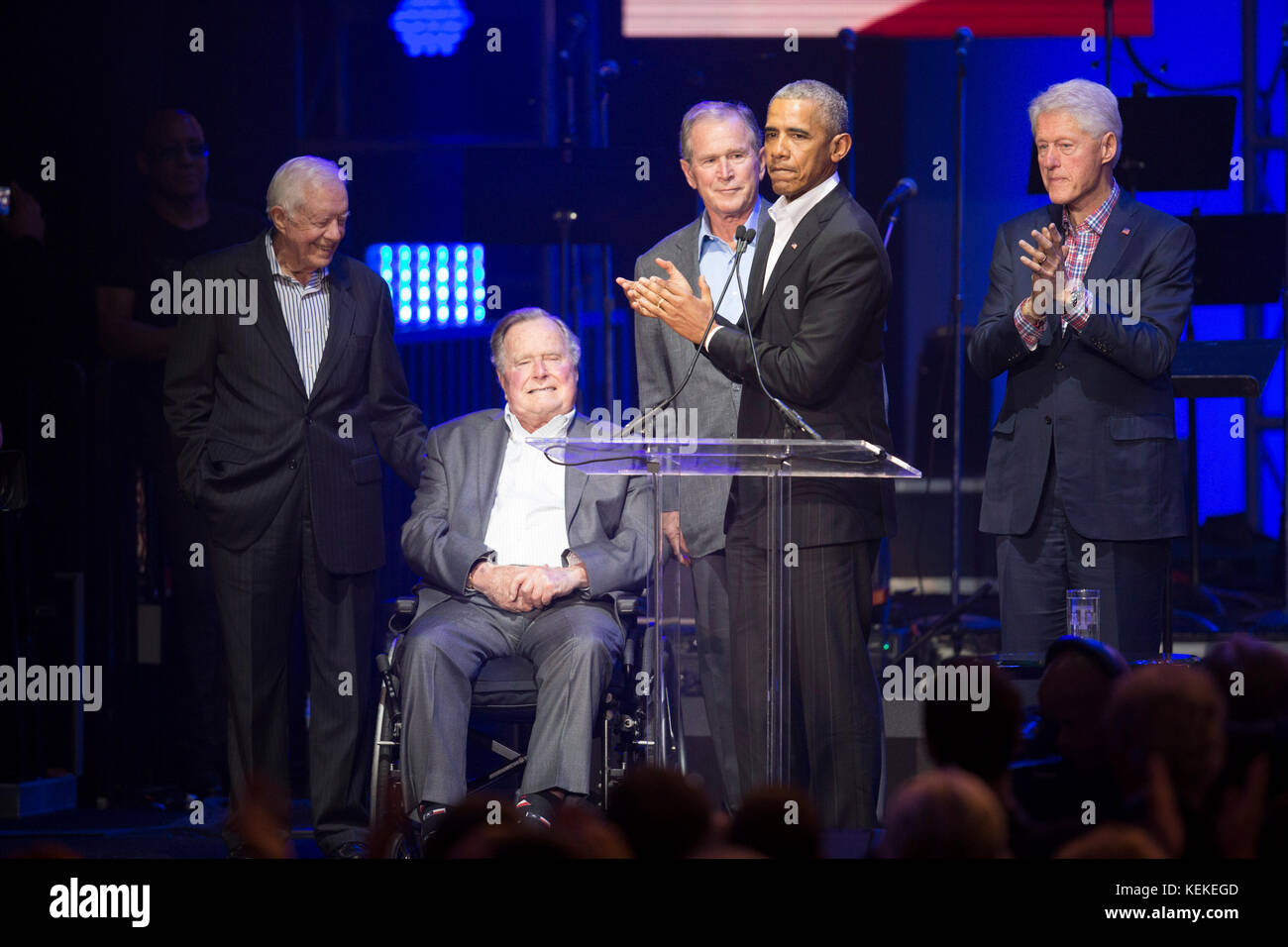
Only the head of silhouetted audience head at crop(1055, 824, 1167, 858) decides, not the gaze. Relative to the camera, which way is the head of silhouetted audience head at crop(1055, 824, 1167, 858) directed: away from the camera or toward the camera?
away from the camera

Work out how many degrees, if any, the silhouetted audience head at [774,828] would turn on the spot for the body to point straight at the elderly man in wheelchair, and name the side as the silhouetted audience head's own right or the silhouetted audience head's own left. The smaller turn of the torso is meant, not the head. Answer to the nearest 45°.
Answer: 0° — they already face them

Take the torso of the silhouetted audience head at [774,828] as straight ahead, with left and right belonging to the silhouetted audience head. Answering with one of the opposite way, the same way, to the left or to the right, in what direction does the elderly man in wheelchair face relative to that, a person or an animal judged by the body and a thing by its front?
the opposite way

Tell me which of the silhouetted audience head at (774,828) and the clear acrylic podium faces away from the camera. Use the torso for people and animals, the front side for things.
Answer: the silhouetted audience head

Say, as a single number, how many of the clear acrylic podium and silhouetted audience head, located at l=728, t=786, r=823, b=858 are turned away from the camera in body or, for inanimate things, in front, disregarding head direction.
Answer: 1

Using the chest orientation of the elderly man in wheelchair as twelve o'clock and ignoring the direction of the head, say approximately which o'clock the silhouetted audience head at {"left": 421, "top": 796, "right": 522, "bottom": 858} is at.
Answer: The silhouetted audience head is roughly at 12 o'clock from the elderly man in wheelchair.

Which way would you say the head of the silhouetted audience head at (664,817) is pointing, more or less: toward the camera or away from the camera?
away from the camera

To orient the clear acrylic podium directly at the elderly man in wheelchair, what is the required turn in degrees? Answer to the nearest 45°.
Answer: approximately 90° to its right

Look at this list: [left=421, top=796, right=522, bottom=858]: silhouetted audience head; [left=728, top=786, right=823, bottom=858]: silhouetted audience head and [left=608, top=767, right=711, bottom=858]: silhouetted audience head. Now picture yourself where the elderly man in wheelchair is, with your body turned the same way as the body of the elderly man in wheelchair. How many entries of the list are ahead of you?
3

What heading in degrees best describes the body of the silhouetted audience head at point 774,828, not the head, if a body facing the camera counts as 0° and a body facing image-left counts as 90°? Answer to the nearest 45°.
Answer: approximately 180°
